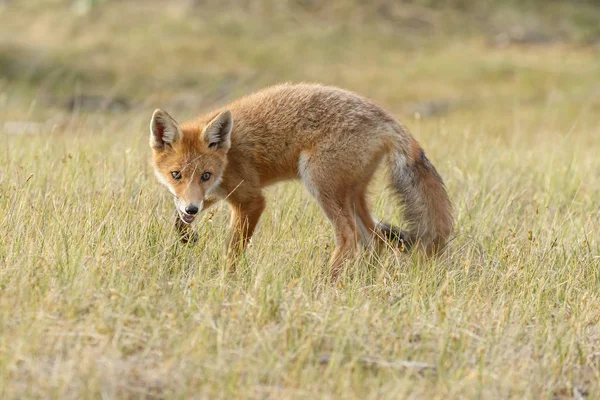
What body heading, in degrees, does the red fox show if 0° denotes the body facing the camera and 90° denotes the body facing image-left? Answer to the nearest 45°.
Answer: approximately 90°
